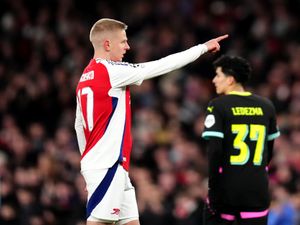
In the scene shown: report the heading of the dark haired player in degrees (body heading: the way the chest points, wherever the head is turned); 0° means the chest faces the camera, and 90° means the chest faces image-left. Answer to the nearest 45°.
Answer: approximately 135°
